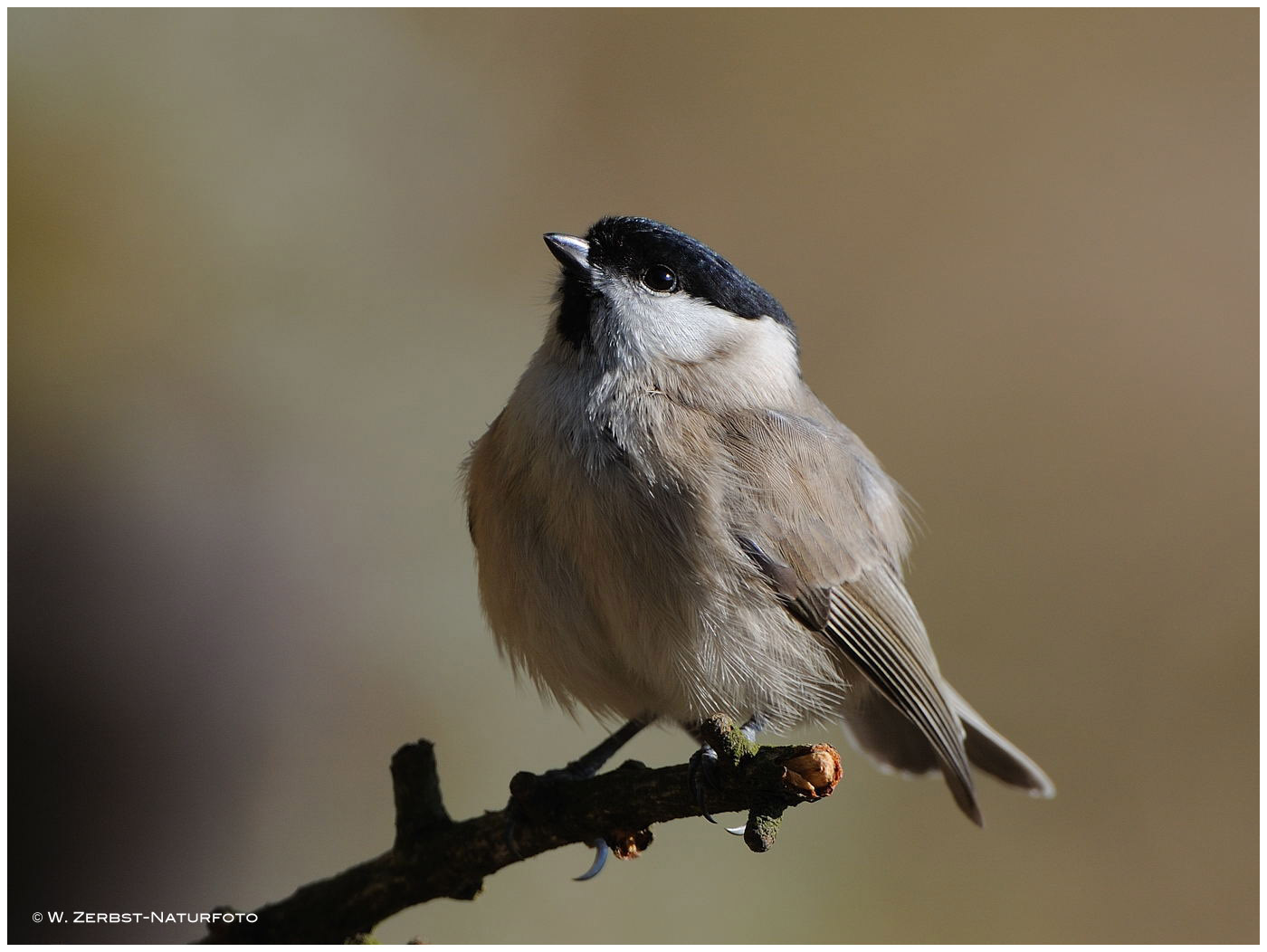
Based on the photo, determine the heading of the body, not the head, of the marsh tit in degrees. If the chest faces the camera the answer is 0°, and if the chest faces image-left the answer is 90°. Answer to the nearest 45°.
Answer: approximately 45°
